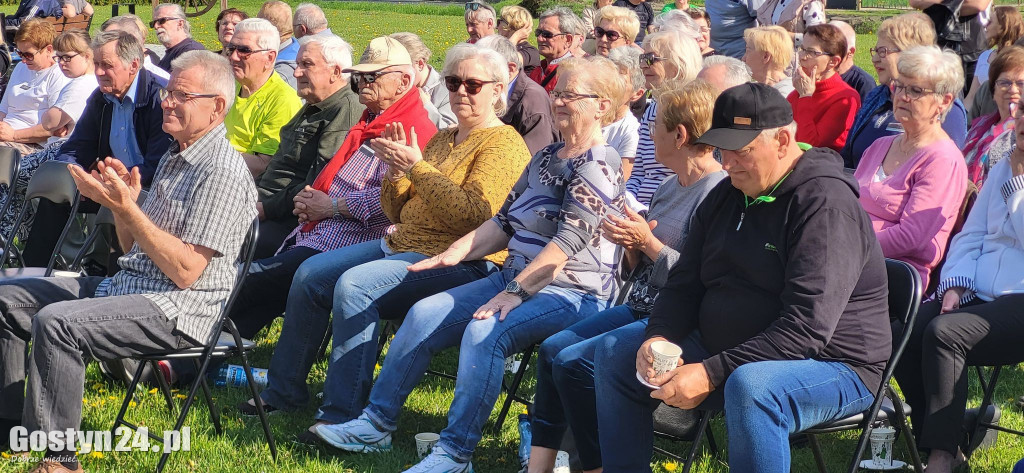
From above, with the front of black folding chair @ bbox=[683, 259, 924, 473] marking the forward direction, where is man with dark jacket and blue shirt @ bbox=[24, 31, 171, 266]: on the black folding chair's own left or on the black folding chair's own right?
on the black folding chair's own right

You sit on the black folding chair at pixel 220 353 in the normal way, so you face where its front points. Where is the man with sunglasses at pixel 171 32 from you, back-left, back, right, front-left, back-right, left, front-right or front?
right

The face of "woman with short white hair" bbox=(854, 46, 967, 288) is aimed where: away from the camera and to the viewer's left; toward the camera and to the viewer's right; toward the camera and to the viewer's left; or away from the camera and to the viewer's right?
toward the camera and to the viewer's left

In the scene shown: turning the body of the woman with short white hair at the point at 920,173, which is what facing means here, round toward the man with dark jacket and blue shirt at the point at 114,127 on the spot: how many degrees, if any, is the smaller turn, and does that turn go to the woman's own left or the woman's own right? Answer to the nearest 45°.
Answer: approximately 45° to the woman's own right

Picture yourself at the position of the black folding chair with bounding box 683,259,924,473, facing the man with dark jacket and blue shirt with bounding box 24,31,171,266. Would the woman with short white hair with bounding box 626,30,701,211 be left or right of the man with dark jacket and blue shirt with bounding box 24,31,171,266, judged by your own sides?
right

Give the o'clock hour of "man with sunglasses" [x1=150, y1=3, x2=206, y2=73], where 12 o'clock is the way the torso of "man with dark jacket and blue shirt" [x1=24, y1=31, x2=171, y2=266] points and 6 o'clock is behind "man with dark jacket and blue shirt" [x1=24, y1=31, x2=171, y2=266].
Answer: "man with sunglasses" [x1=150, y1=3, x2=206, y2=73] is roughly at 5 o'clock from "man with dark jacket and blue shirt" [x1=24, y1=31, x2=171, y2=266].

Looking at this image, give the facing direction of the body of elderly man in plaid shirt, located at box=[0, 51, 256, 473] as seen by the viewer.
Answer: to the viewer's left

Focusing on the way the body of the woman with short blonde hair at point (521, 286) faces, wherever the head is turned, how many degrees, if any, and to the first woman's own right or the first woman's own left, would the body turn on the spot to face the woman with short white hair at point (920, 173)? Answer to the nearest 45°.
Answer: approximately 135° to the first woman's own left

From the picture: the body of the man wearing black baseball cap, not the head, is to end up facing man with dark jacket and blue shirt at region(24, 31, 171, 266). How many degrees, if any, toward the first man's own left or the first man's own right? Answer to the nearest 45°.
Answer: approximately 90° to the first man's own right

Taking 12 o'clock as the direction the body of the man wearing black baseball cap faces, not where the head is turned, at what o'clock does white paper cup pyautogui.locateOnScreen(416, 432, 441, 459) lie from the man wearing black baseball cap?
The white paper cup is roughly at 2 o'clock from the man wearing black baseball cap.

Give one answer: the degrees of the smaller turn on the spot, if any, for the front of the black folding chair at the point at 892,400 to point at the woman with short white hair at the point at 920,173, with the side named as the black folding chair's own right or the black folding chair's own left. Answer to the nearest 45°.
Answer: approximately 135° to the black folding chair's own right

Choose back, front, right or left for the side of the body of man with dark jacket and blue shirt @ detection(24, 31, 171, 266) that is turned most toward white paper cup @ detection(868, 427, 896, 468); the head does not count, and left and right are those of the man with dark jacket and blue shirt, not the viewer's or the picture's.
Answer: left

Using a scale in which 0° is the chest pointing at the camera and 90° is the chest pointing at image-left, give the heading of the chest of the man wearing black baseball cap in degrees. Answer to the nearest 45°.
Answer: approximately 45°

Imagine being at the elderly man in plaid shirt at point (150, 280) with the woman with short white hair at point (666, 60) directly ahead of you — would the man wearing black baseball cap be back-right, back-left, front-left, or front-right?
front-right

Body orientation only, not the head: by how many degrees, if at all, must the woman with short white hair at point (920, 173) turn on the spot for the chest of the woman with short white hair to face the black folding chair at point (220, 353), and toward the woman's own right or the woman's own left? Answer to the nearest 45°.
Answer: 0° — they already face it

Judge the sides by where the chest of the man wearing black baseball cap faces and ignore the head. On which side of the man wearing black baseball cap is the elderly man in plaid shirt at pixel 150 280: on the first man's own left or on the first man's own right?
on the first man's own right
